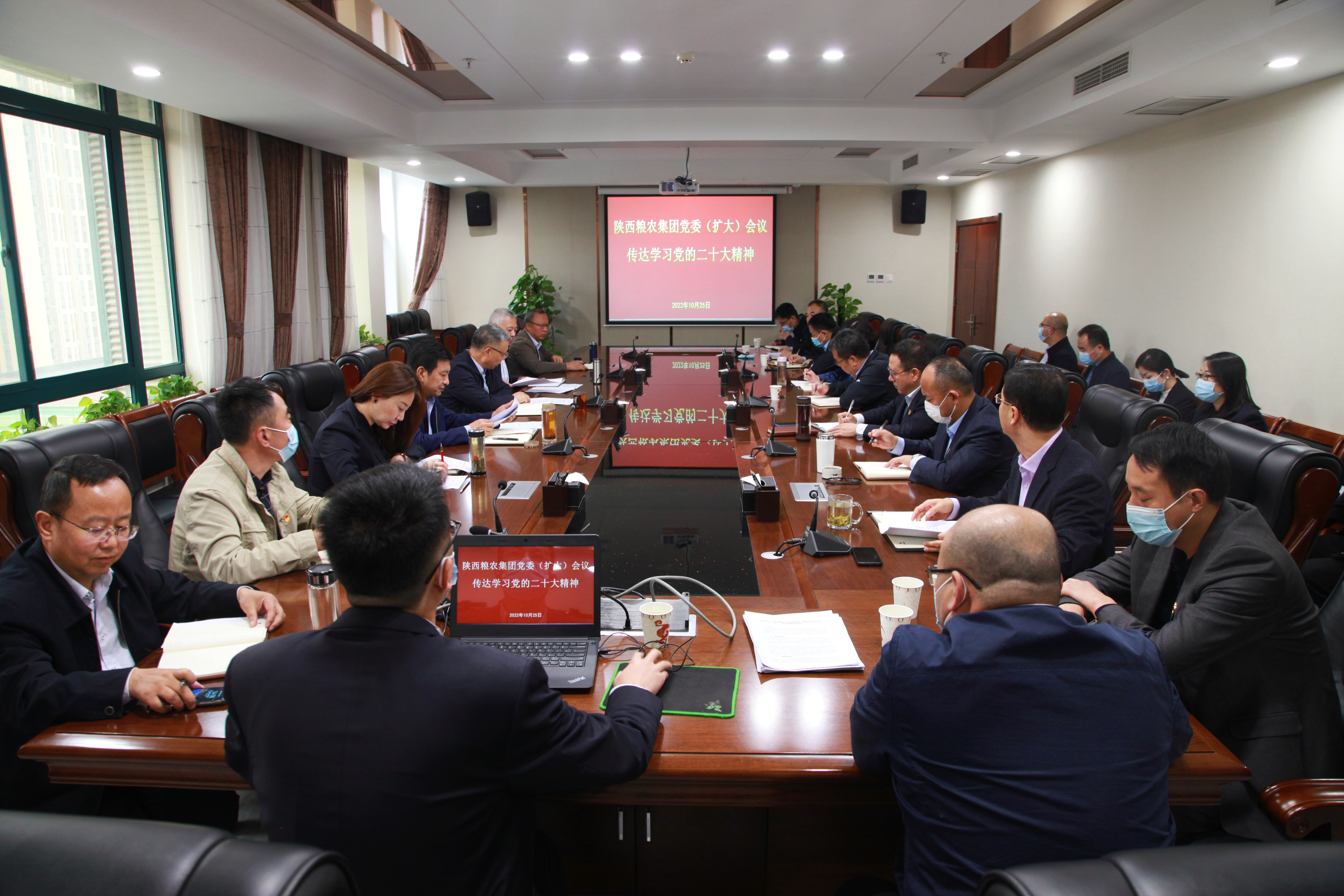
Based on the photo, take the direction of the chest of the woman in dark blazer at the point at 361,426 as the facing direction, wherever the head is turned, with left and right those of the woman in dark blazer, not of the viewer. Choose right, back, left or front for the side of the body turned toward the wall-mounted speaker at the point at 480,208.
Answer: left

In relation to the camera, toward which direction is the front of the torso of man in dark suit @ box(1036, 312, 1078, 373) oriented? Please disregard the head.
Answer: to the viewer's left

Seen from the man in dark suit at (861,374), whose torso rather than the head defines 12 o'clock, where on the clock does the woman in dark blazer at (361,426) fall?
The woman in dark blazer is roughly at 10 o'clock from the man in dark suit.

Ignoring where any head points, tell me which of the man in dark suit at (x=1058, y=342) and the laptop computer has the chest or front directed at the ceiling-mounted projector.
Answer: the man in dark suit

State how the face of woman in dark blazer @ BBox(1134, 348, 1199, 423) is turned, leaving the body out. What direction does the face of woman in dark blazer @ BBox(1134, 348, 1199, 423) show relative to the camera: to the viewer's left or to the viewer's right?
to the viewer's left

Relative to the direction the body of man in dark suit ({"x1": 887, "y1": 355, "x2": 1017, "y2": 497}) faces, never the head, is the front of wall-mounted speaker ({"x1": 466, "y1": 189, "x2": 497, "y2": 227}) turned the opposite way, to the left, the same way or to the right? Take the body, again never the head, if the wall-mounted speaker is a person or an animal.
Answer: to the left

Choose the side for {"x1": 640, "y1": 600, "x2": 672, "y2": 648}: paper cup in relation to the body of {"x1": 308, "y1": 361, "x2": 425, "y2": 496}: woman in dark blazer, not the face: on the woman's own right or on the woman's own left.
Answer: on the woman's own right

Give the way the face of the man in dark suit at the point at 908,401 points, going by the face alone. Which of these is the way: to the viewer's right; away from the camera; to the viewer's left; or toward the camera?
to the viewer's left

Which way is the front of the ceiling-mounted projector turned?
away from the camera

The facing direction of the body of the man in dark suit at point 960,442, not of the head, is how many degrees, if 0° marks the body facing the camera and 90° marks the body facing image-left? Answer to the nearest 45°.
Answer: approximately 90°

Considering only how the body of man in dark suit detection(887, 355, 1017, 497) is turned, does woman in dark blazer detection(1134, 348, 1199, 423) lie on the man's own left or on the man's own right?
on the man's own right

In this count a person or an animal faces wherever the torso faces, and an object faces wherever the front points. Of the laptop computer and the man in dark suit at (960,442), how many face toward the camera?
1

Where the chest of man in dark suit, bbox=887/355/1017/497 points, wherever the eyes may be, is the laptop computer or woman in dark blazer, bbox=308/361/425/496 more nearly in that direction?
the woman in dark blazer

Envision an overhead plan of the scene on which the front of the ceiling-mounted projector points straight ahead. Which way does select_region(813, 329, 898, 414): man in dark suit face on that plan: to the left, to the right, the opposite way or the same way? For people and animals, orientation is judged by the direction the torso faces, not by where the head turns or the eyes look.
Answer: to the left

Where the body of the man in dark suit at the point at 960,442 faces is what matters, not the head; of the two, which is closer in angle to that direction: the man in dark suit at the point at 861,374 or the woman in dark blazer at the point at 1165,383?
the man in dark suit

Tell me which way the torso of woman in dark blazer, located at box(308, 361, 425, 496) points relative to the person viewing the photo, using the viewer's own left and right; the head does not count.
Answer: facing to the right of the viewer

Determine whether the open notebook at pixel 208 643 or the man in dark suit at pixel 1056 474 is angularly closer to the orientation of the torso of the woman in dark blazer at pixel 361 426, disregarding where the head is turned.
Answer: the man in dark suit
